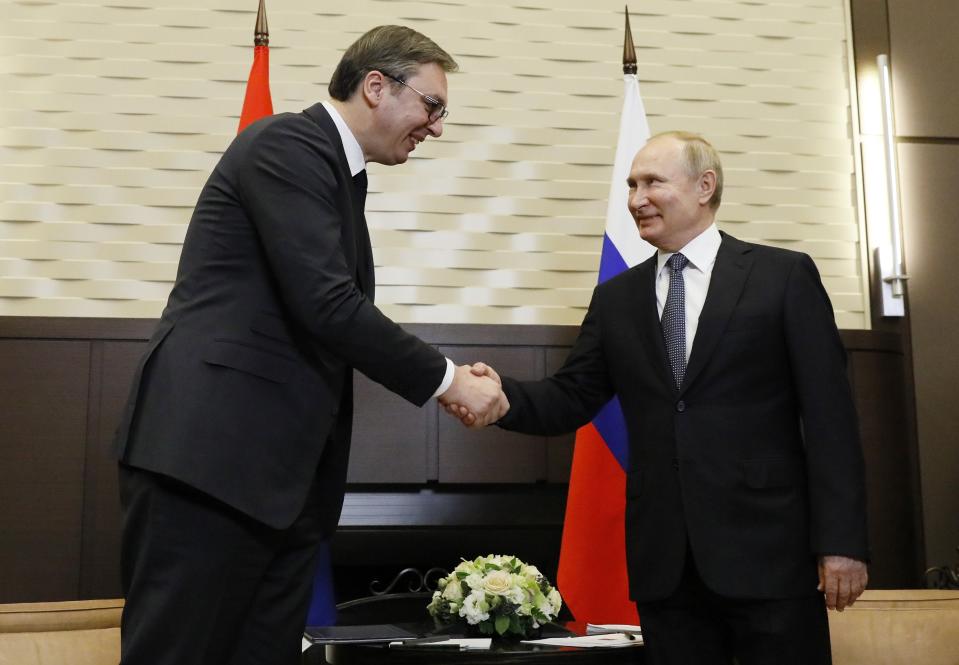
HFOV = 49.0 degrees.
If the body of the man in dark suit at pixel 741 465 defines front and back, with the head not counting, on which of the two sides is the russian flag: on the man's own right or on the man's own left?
on the man's own right

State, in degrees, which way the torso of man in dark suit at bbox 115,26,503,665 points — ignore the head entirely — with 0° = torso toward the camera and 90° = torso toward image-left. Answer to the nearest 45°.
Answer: approximately 270°

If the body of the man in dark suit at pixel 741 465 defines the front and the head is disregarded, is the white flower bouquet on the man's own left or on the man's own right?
on the man's own right

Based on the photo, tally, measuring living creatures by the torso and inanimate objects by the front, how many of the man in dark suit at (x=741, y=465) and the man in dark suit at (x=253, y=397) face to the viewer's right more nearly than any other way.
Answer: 1

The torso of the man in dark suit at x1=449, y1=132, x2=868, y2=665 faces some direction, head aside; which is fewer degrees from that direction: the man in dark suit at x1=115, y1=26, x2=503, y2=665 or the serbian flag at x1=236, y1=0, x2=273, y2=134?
the man in dark suit

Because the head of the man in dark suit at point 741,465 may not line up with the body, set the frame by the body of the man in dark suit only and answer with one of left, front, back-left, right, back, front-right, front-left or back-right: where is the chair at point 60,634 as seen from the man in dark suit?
front-right

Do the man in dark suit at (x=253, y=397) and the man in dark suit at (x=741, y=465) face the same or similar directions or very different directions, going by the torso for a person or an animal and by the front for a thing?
very different directions

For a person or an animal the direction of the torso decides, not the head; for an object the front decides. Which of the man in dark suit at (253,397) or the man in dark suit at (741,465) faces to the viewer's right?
the man in dark suit at (253,397)

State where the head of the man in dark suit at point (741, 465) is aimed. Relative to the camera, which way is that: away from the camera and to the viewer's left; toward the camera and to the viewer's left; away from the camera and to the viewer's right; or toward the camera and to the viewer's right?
toward the camera and to the viewer's left

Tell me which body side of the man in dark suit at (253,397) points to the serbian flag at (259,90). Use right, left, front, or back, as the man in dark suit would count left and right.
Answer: left

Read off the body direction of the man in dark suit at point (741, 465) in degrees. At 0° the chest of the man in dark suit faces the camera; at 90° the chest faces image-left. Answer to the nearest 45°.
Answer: approximately 45°

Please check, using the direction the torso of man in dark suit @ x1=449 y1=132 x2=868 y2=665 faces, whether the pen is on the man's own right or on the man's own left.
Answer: on the man's own right

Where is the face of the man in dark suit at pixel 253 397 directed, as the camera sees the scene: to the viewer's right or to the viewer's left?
to the viewer's right

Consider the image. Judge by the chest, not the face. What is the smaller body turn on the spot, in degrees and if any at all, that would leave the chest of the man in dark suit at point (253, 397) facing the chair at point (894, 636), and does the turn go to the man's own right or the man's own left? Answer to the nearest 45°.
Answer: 0° — they already face it
